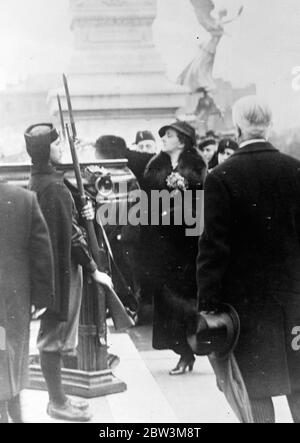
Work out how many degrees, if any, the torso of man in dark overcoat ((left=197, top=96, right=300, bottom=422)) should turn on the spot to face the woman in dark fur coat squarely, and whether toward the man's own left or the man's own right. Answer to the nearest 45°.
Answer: approximately 45° to the man's own left

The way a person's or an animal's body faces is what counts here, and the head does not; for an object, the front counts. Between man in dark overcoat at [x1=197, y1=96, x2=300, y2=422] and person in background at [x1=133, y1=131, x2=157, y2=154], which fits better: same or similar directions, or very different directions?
very different directions

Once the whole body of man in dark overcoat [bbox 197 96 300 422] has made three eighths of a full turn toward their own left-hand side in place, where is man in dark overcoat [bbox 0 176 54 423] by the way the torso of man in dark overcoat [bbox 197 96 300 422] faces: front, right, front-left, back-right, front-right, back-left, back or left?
front-right

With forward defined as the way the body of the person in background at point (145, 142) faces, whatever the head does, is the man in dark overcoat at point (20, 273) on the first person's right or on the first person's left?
on the first person's right

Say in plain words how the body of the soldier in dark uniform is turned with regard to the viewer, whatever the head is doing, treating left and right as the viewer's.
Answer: facing to the right of the viewer

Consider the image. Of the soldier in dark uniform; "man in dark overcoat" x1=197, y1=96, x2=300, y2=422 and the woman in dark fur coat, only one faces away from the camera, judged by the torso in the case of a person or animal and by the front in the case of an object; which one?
the man in dark overcoat

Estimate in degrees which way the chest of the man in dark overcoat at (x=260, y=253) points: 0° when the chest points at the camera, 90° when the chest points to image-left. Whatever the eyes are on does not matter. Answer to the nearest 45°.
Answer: approximately 180°
